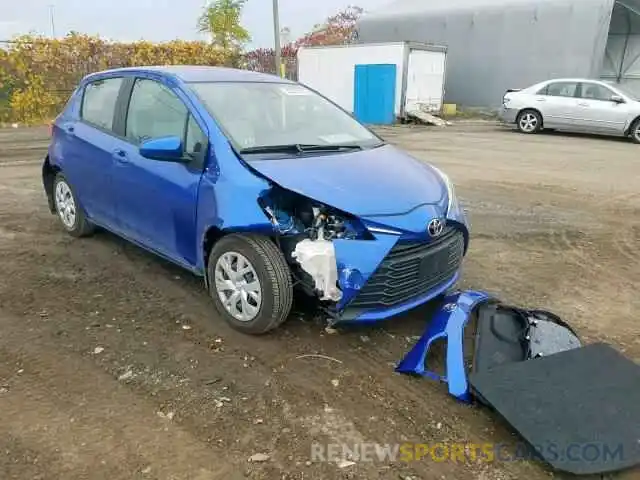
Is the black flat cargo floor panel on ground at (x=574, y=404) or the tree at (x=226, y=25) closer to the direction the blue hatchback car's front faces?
the black flat cargo floor panel on ground

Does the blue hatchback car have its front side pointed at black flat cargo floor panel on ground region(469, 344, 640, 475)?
yes

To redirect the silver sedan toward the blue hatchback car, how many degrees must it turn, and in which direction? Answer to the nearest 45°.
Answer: approximately 90° to its right

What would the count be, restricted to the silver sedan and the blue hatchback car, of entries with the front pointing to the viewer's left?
0

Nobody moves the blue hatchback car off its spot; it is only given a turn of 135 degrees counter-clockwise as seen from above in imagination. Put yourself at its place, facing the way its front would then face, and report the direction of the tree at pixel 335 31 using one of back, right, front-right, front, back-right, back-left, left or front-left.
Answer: front

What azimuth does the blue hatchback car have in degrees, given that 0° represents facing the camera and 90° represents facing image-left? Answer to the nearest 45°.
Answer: approximately 315°

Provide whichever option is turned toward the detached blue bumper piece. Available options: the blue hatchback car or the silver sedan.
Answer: the blue hatchback car

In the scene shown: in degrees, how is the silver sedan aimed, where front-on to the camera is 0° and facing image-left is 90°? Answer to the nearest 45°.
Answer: approximately 270°

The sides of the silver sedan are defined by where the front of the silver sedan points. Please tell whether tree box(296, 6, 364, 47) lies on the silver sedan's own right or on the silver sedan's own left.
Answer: on the silver sedan's own left

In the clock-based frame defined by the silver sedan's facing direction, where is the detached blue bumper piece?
The detached blue bumper piece is roughly at 3 o'clock from the silver sedan.

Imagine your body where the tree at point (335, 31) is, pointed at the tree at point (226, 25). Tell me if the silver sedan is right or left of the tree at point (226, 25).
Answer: left

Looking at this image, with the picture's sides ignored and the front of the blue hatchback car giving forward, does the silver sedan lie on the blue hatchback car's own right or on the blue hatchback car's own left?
on the blue hatchback car's own left

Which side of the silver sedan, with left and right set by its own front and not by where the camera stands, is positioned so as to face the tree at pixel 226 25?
back
